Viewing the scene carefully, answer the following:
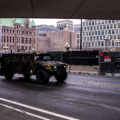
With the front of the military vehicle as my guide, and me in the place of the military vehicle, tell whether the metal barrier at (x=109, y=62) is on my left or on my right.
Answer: on my left

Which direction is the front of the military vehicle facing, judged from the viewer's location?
facing the viewer and to the right of the viewer
